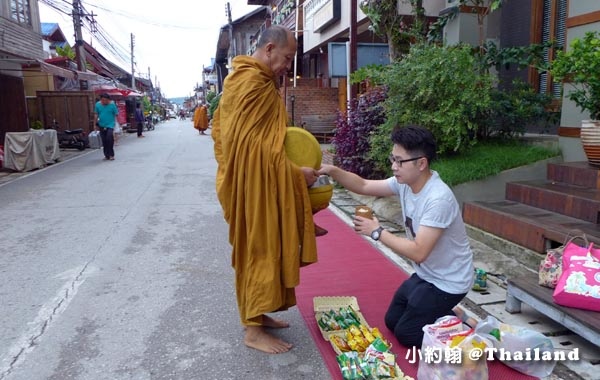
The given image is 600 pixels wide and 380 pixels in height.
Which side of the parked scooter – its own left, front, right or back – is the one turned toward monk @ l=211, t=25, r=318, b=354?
left

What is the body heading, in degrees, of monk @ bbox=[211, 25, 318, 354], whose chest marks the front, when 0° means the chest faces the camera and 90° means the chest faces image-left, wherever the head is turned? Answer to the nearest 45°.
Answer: approximately 270°

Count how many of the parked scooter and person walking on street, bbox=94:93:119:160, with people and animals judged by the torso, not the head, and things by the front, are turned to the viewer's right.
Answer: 0

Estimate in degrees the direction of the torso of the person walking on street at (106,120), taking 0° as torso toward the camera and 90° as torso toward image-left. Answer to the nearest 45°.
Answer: approximately 0°

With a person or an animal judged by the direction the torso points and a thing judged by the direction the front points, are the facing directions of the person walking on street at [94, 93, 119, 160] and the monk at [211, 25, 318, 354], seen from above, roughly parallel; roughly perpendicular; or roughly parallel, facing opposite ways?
roughly perpendicular

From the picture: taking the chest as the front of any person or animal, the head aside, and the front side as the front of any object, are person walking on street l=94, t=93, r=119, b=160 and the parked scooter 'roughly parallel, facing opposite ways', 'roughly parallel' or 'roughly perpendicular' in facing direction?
roughly perpendicular

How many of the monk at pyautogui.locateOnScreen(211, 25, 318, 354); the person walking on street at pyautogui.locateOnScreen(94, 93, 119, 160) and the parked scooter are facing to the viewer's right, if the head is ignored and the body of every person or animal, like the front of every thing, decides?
1

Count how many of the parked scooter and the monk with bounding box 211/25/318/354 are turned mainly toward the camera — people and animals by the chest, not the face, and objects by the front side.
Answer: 0

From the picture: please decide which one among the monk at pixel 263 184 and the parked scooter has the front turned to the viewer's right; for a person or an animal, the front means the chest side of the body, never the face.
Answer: the monk

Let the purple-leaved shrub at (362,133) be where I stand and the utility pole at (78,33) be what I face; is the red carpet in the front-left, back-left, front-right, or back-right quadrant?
back-left

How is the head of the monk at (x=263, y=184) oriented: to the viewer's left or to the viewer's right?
to the viewer's right

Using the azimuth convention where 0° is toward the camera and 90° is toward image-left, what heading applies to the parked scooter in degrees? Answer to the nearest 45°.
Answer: approximately 90°

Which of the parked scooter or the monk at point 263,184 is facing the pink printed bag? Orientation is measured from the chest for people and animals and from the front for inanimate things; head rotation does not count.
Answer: the monk

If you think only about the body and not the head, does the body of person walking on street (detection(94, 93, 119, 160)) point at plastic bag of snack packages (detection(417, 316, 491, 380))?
yes

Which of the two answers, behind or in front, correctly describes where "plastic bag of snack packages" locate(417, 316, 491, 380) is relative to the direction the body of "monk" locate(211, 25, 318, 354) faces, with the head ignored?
in front

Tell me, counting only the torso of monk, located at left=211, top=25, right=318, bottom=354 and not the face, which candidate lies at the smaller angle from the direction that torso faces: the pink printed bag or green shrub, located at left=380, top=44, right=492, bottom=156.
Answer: the pink printed bag
